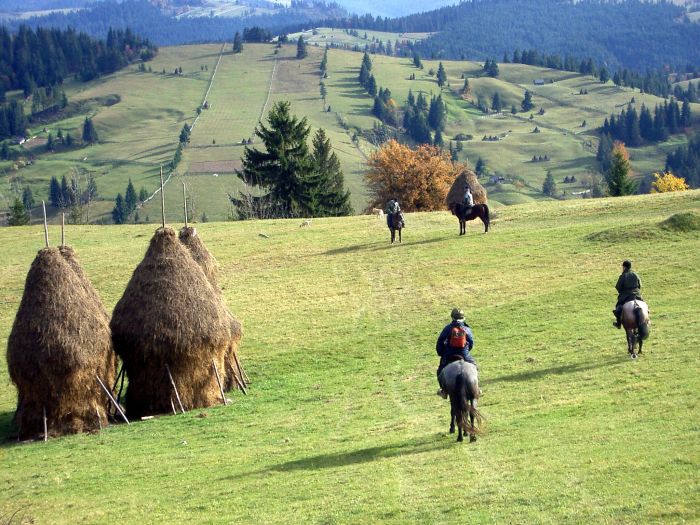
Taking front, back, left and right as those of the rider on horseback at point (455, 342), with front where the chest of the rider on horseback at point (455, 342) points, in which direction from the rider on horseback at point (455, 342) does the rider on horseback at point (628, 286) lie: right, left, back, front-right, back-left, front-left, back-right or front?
front-right

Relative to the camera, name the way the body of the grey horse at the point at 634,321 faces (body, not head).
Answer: away from the camera

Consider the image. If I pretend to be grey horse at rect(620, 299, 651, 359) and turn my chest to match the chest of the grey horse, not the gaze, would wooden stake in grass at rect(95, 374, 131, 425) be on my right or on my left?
on my left

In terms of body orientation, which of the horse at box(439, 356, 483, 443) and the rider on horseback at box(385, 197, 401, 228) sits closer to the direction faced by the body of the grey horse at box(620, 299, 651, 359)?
the rider on horseback

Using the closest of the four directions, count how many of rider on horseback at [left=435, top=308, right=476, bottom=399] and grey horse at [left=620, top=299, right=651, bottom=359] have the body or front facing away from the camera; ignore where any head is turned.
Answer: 2

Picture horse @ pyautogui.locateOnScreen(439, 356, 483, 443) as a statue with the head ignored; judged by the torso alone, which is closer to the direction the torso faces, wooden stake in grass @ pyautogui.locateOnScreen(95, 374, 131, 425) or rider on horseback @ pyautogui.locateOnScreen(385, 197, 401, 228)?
the rider on horseback

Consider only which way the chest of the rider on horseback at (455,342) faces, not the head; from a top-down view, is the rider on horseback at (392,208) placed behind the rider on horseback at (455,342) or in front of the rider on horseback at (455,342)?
in front

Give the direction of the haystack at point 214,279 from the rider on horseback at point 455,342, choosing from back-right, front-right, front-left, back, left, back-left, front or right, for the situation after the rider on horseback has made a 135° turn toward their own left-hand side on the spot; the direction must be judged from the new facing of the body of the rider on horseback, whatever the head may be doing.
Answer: right

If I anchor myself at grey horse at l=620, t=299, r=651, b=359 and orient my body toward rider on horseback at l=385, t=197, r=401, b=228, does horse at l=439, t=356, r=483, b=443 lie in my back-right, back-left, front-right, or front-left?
back-left

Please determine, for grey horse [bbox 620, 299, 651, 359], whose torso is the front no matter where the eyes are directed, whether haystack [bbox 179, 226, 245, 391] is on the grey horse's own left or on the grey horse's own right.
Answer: on the grey horse's own left

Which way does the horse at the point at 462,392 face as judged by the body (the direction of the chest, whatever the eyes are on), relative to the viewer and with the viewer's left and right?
facing away from the viewer

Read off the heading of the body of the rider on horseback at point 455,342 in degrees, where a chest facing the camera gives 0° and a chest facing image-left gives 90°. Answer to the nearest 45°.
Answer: approximately 180°
